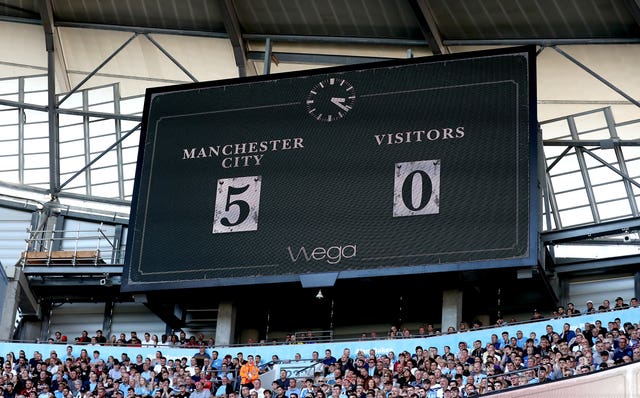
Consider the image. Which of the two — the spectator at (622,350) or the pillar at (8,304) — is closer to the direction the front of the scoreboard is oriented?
the spectator

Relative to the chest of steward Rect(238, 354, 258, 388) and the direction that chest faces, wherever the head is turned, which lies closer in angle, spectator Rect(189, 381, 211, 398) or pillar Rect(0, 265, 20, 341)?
the spectator

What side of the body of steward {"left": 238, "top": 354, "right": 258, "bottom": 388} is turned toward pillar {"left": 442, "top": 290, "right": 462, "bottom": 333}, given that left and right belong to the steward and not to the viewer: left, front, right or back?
left

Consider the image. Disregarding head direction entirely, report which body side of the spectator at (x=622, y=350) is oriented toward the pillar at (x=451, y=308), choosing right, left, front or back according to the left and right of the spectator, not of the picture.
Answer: right

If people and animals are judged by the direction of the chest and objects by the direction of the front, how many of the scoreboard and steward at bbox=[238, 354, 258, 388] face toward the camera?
2

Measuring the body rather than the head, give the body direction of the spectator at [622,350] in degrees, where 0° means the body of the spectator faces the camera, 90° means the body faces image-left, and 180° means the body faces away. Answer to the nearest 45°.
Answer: approximately 45°

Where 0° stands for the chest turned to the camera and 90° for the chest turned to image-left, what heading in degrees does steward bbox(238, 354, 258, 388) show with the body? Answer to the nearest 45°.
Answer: approximately 0°

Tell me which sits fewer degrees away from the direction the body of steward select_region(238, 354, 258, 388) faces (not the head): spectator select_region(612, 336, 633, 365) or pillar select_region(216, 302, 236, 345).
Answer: the spectator
